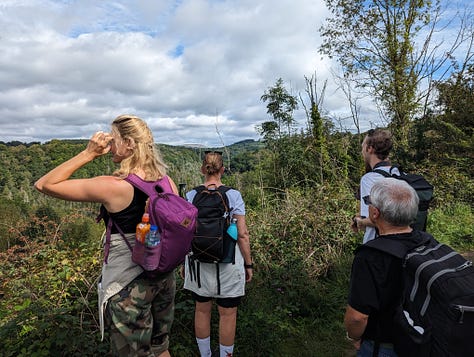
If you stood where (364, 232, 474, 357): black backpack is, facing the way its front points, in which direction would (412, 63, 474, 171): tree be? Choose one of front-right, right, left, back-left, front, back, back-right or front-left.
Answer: back-left

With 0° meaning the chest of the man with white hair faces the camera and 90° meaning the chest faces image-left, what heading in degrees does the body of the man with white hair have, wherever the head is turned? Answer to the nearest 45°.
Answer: approximately 135°

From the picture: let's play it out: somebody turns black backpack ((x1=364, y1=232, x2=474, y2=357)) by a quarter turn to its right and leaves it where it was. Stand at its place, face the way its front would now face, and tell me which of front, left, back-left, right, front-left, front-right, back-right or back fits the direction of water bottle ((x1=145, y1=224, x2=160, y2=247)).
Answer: front-right

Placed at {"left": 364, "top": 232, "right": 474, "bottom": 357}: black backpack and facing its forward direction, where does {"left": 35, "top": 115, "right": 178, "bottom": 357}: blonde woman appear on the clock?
The blonde woman is roughly at 4 o'clock from the black backpack.

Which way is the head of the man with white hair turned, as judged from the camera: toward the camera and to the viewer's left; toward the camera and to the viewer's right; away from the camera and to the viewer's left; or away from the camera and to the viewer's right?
away from the camera and to the viewer's left

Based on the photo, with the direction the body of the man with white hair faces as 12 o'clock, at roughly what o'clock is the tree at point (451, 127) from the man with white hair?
The tree is roughly at 2 o'clock from the man with white hair.

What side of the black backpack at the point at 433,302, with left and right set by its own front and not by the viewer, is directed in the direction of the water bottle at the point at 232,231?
back

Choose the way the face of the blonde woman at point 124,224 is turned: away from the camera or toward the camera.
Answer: away from the camera

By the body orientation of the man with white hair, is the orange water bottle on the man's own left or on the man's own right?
on the man's own left

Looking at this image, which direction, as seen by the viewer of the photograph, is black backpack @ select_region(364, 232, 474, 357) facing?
facing the viewer and to the right of the viewer

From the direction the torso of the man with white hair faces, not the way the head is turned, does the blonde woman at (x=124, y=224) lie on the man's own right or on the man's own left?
on the man's own left

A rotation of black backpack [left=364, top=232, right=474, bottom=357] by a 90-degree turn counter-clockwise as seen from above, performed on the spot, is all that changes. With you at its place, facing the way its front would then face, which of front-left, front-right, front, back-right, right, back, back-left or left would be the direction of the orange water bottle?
back-left
